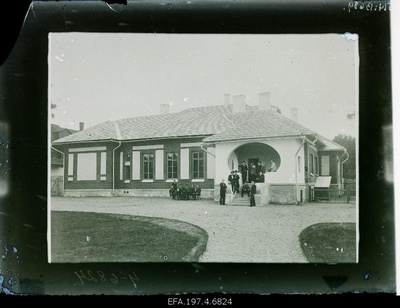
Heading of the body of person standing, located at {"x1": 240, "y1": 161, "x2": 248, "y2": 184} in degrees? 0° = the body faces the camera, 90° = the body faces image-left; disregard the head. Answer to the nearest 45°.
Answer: approximately 0°

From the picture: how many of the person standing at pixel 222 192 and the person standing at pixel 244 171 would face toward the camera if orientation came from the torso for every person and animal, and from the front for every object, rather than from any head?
2

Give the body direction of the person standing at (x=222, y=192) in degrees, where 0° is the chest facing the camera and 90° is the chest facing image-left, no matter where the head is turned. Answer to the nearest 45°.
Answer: approximately 0°
